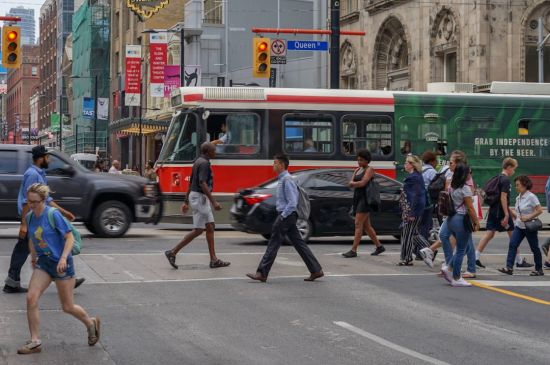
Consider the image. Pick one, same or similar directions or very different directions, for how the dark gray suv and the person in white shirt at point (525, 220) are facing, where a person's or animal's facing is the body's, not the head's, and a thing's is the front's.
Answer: very different directions

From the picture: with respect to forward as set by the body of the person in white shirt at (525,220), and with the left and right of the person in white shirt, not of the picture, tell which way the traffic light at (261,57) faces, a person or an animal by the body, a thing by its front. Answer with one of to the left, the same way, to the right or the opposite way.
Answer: to the left

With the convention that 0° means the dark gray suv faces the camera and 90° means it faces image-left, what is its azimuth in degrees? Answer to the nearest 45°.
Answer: approximately 270°

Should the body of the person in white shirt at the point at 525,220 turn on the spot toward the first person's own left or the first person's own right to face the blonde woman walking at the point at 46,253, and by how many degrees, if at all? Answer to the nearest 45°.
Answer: approximately 45° to the first person's own left

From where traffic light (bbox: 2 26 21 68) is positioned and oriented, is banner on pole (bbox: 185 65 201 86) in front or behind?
behind

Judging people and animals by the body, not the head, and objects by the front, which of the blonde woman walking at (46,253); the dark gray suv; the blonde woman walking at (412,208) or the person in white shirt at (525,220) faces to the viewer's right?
the dark gray suv

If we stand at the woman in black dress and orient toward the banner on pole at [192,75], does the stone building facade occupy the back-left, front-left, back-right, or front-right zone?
front-right

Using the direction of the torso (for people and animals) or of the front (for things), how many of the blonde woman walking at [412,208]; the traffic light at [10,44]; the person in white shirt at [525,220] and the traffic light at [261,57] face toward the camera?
2

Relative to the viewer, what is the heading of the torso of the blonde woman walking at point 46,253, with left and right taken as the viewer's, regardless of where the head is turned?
facing the viewer and to the left of the viewer

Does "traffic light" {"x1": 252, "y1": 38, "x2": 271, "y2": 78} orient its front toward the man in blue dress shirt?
yes

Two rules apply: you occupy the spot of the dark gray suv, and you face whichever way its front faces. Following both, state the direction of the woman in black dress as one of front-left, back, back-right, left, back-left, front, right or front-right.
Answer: front-right

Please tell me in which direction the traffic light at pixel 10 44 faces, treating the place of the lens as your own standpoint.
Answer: facing the viewer

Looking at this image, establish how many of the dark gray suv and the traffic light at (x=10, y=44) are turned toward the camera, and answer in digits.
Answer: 1

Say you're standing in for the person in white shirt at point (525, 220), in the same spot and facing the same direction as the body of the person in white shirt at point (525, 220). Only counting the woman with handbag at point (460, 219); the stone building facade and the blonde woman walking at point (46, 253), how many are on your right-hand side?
1

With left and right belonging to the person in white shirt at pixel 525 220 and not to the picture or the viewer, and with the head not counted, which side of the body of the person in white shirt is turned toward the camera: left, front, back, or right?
left

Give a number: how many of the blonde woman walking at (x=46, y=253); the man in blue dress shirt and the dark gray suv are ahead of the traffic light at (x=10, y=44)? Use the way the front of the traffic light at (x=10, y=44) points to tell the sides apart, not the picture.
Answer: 3
